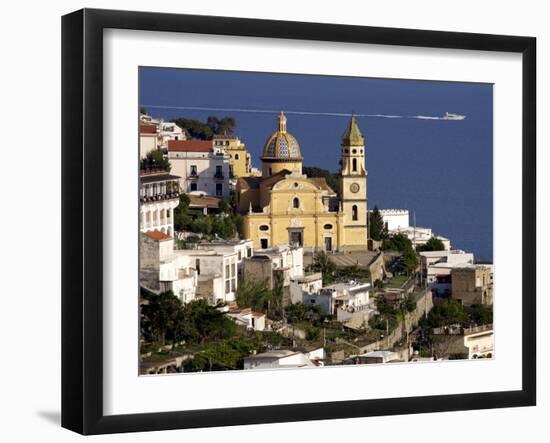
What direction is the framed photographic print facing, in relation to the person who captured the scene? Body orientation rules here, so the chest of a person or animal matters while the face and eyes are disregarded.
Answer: facing the viewer and to the right of the viewer
